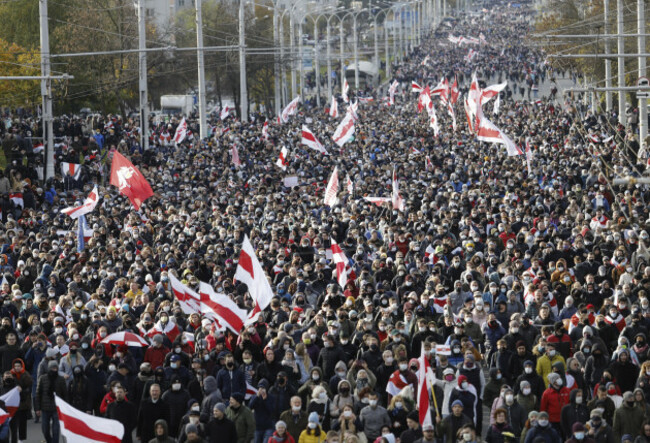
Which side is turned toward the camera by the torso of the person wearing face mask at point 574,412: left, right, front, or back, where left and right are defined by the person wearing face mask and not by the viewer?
front

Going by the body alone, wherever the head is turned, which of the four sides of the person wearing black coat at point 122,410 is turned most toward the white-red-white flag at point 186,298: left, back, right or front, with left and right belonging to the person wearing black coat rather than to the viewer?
back

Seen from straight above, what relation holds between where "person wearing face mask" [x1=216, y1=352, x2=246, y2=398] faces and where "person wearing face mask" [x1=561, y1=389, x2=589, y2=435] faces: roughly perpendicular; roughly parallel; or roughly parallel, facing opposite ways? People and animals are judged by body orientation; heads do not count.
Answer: roughly parallel

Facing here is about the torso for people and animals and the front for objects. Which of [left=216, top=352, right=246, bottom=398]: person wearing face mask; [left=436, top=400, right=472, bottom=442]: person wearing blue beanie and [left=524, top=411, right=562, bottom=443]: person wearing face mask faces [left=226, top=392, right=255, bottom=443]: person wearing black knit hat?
[left=216, top=352, right=246, bottom=398]: person wearing face mask

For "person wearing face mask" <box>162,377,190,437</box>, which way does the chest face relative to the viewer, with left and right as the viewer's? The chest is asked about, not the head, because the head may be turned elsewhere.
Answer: facing the viewer

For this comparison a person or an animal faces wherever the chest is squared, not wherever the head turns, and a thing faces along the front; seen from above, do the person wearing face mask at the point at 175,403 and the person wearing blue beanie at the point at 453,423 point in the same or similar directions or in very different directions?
same or similar directions

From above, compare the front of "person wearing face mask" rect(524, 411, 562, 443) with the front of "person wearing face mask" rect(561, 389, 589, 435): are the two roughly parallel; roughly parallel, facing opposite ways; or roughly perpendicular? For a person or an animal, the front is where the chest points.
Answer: roughly parallel

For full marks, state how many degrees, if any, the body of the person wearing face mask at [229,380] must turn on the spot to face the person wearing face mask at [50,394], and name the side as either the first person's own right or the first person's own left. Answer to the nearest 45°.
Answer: approximately 90° to the first person's own right

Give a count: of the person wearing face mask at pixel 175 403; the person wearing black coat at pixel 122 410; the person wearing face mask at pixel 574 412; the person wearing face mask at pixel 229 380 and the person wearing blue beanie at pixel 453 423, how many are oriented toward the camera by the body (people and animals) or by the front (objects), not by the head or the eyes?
5

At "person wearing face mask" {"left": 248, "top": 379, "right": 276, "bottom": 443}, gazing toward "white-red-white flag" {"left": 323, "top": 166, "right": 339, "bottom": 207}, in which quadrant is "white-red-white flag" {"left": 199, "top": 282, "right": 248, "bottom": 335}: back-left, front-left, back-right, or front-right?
front-left

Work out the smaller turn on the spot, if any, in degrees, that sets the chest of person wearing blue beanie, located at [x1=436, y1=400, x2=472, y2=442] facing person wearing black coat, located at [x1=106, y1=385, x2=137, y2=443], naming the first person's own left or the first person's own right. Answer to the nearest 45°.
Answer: approximately 90° to the first person's own right

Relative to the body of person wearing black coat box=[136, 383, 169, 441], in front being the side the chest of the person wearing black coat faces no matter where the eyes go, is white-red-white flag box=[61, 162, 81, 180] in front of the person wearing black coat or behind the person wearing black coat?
behind

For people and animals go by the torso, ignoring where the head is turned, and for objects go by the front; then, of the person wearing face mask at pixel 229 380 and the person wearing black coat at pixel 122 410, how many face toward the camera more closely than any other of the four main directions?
2

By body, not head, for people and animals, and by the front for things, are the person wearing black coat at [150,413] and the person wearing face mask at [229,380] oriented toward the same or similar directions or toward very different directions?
same or similar directions

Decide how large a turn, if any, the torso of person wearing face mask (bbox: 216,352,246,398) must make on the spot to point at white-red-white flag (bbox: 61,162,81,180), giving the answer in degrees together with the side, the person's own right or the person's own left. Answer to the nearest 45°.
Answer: approximately 180°

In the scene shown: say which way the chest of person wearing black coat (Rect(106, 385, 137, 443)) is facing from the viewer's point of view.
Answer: toward the camera

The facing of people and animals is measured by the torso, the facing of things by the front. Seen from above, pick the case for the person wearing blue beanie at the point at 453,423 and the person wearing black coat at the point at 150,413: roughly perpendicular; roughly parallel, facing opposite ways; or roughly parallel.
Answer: roughly parallel
